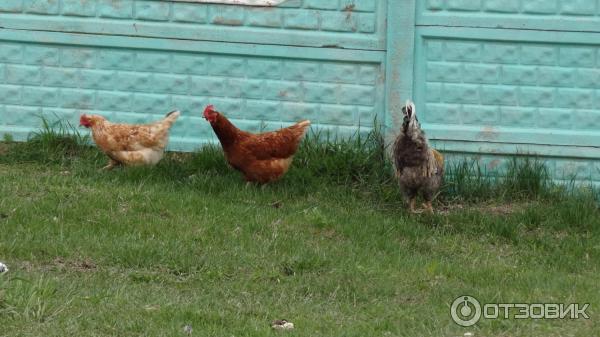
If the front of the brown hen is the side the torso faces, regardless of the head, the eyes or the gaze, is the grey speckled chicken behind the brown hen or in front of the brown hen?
behind

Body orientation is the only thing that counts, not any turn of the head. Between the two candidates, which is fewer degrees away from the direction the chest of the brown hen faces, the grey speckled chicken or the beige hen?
the beige hen

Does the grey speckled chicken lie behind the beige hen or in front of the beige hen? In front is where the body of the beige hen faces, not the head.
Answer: behind

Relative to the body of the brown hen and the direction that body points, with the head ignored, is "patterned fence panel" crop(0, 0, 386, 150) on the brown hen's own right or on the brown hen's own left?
on the brown hen's own right

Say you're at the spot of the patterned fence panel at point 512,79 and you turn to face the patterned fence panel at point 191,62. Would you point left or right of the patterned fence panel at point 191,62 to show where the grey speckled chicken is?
left

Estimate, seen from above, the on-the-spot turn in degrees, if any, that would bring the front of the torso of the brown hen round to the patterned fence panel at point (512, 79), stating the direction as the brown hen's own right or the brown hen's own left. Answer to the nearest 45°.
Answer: approximately 180°

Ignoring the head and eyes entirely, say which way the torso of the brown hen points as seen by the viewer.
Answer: to the viewer's left

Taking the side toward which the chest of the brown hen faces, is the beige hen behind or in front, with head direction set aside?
in front

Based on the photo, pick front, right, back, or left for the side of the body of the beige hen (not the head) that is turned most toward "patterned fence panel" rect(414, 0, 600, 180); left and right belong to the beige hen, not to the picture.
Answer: back

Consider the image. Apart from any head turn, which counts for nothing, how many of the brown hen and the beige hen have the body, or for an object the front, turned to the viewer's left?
2

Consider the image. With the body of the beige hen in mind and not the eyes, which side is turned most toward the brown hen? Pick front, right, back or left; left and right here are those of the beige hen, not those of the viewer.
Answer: back

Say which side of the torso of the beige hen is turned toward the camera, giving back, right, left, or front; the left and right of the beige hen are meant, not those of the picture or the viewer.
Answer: left
